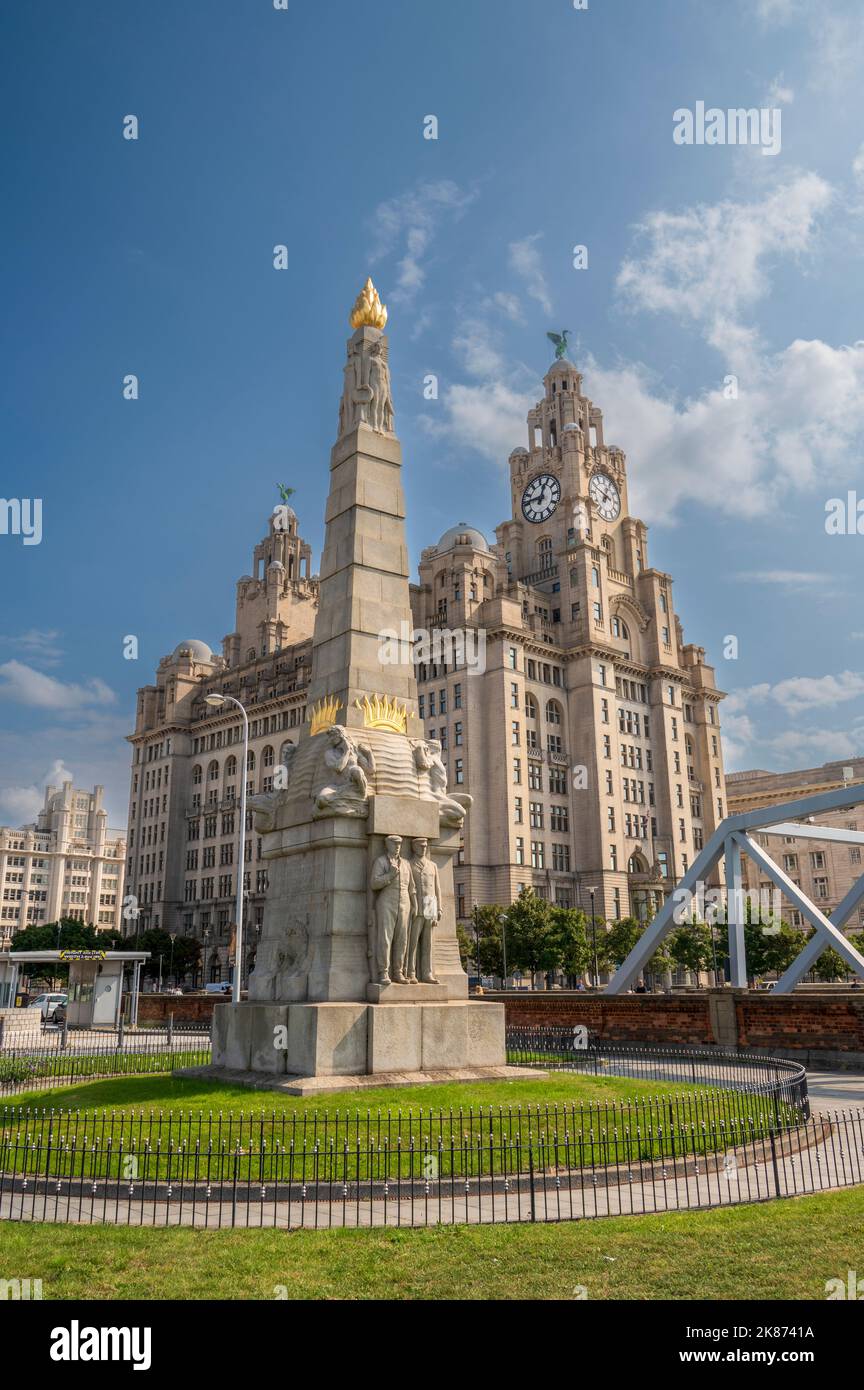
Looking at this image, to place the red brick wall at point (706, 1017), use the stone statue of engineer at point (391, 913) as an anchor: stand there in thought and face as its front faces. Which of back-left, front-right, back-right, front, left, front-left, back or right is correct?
left

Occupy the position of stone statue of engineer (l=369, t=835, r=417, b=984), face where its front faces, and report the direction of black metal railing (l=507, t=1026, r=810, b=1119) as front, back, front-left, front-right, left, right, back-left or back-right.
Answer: left

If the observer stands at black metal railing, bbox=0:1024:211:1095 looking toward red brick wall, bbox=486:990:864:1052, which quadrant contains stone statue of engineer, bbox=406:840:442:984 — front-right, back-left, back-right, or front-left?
front-right

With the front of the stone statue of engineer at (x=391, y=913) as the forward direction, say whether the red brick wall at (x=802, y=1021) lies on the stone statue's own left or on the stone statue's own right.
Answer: on the stone statue's own left

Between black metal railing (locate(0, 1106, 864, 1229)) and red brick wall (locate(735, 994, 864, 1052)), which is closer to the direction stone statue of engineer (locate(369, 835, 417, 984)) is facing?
the black metal railing

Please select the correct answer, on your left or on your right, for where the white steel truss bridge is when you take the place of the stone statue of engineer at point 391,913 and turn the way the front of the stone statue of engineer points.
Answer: on your left

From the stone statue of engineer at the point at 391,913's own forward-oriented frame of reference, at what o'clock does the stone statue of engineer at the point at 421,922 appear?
the stone statue of engineer at the point at 421,922 is roughly at 9 o'clock from the stone statue of engineer at the point at 391,913.
